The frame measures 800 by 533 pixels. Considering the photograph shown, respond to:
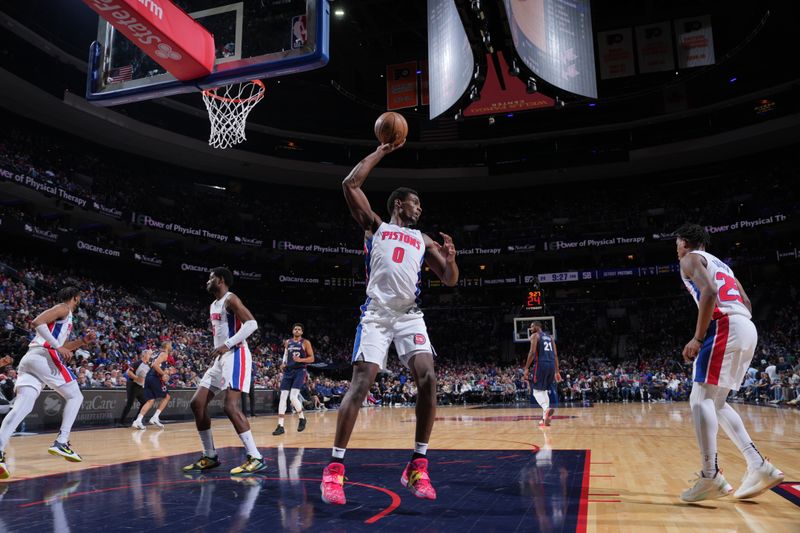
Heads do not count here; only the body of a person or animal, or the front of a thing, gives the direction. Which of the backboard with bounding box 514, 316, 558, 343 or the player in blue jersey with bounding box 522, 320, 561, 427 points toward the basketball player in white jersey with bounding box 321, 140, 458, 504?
the backboard

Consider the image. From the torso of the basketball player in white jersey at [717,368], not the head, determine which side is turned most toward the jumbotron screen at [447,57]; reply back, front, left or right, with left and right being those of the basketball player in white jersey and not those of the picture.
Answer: front

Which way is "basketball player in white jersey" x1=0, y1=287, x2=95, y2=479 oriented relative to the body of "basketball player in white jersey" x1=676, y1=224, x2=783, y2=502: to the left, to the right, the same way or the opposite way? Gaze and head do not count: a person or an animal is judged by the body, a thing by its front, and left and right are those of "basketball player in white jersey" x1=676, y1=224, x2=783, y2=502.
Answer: to the right

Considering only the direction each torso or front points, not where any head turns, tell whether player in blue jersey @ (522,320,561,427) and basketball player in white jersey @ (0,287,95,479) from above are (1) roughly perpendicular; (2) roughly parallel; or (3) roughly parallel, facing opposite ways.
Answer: roughly perpendicular

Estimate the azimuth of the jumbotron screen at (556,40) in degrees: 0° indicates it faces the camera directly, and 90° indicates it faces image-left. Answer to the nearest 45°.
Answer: approximately 315°

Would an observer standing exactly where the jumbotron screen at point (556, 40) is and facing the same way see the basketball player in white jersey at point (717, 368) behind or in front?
in front

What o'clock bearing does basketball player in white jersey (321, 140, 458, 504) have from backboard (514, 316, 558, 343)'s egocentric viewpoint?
The basketball player in white jersey is roughly at 12 o'clock from the backboard.

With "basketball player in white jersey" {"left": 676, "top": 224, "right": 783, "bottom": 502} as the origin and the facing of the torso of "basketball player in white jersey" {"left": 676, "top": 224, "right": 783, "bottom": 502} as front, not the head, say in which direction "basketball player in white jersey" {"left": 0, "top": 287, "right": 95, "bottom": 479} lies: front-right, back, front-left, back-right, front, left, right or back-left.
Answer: front-left

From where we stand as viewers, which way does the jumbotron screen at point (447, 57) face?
facing the viewer and to the left of the viewer

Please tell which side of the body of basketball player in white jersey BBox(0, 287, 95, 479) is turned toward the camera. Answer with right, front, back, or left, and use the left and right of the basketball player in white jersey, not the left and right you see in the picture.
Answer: right
